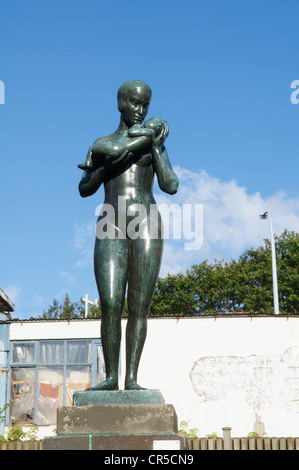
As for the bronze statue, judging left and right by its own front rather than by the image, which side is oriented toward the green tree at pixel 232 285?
back

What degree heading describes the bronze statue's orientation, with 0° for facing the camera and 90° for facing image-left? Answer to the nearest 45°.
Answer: approximately 0°

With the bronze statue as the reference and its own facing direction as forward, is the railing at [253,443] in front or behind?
behind

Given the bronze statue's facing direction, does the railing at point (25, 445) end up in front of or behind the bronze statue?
behind

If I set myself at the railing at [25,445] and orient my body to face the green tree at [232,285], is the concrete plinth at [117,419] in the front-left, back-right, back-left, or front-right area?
back-right
